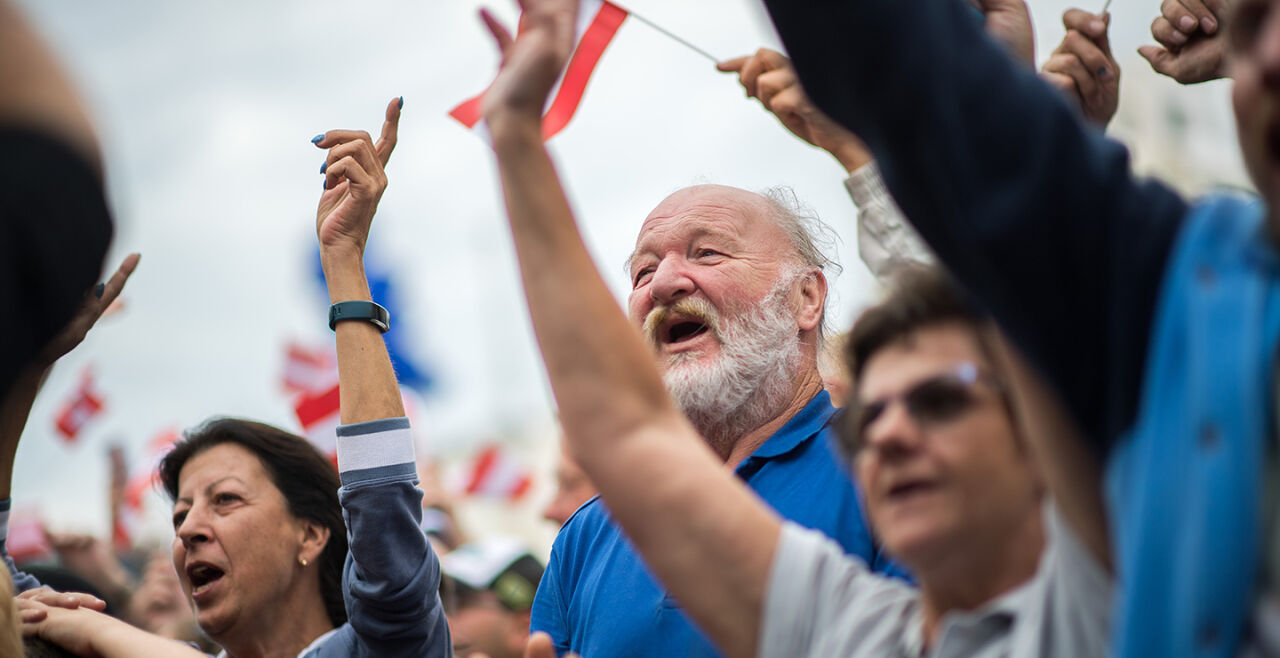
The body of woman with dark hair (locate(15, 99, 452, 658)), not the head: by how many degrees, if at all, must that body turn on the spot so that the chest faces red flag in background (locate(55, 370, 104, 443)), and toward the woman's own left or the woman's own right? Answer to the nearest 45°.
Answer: approximately 135° to the woman's own right

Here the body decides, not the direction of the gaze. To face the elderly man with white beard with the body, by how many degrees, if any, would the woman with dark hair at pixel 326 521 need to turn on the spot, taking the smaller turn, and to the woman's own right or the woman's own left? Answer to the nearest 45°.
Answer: approximately 135° to the woman's own left

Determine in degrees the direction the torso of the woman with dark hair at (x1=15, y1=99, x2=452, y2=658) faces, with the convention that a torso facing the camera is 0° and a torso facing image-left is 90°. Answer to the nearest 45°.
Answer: approximately 45°

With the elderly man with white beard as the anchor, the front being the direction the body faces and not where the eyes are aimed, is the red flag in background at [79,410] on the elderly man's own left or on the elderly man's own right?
on the elderly man's own right

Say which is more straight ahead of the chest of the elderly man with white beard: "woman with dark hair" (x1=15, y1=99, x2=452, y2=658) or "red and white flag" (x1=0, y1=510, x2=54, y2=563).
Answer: the woman with dark hair

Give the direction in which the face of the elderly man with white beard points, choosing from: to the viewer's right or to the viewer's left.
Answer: to the viewer's left

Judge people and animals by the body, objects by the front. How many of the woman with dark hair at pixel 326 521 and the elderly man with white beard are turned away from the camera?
0

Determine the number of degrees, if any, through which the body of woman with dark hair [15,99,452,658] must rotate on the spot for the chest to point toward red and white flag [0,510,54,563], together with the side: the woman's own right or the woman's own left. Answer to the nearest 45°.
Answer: approximately 135° to the woman's own right

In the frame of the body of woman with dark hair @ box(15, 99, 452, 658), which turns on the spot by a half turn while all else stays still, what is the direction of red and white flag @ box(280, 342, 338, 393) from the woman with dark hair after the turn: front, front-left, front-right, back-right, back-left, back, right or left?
front-left
